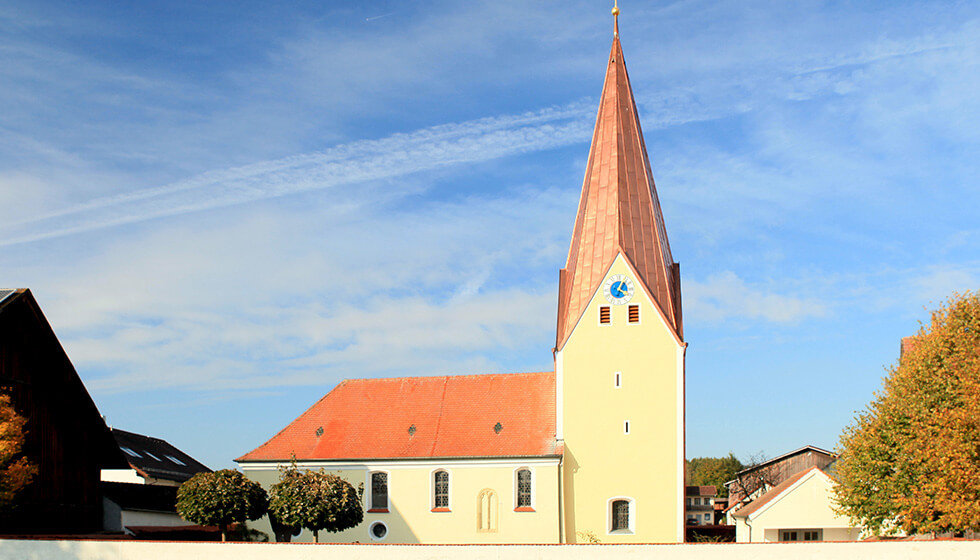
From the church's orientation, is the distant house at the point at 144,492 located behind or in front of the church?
behind

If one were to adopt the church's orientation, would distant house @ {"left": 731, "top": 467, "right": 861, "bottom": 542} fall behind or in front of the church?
in front

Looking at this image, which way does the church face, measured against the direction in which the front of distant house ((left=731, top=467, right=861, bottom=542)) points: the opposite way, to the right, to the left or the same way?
to the left

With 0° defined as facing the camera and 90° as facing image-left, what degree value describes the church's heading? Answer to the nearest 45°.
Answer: approximately 270°

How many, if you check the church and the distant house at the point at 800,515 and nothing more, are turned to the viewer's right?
1

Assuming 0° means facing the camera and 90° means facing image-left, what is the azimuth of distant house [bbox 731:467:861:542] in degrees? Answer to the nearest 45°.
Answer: approximately 0°
